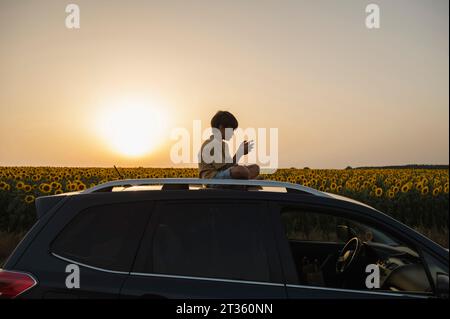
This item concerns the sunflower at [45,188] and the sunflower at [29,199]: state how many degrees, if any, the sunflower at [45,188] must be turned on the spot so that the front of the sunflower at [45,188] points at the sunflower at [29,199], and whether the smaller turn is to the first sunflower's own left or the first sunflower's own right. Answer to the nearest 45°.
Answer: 0° — it already faces it

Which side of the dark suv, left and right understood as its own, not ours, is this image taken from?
right

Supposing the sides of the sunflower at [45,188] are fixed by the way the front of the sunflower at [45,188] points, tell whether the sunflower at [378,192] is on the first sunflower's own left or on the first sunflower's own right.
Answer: on the first sunflower's own left

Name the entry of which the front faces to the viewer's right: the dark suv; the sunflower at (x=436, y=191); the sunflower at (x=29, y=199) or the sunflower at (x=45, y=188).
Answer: the dark suv

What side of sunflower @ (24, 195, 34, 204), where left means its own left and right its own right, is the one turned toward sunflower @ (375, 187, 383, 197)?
left

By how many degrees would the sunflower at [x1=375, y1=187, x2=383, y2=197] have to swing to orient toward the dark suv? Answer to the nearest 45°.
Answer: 0° — it already faces it

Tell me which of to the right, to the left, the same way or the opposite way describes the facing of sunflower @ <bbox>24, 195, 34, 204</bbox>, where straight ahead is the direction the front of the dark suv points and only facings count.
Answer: to the right

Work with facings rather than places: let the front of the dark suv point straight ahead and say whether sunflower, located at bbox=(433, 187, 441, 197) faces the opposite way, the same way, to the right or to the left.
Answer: to the right

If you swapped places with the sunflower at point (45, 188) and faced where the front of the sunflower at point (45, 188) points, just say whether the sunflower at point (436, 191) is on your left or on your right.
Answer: on your left

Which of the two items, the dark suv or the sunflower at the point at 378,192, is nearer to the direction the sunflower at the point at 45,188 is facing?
the dark suv

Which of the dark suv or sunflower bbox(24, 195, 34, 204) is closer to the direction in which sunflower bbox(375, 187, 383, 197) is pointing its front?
the dark suv

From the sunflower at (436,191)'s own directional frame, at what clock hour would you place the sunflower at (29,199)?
the sunflower at (29,199) is roughly at 2 o'clock from the sunflower at (436,191).
